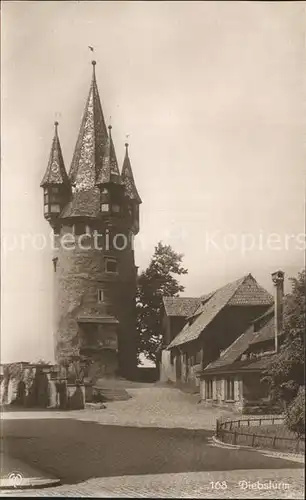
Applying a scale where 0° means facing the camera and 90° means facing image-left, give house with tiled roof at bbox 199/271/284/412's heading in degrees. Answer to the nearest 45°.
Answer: approximately 45°
